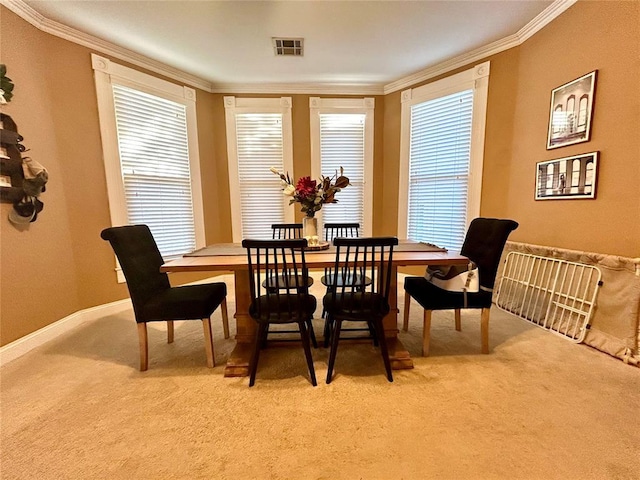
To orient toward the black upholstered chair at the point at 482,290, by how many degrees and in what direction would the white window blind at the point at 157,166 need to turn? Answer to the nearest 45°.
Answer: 0° — it already faces it

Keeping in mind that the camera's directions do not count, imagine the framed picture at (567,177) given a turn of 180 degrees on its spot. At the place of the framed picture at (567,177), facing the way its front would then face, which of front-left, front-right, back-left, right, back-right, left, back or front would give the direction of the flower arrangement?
back

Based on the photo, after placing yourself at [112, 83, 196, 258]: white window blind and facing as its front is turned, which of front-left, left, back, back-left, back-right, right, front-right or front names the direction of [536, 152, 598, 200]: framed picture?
front

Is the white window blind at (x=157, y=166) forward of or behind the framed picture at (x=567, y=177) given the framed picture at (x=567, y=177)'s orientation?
forward

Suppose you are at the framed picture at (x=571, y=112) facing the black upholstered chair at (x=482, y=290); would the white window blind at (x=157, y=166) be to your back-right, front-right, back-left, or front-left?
front-right

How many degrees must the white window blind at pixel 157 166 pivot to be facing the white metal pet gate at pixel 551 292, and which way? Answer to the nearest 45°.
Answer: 0° — it already faces it

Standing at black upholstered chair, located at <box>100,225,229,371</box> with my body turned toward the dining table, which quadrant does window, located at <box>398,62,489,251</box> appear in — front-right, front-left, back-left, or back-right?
front-left

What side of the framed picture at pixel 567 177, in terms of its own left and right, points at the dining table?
front

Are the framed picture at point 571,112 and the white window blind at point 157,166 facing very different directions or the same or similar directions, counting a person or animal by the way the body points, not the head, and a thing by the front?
very different directions

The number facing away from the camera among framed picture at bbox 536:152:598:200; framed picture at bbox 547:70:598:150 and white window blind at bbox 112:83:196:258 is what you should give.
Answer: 0

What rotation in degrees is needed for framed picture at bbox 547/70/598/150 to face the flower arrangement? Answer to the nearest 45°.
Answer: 0° — it already faces it

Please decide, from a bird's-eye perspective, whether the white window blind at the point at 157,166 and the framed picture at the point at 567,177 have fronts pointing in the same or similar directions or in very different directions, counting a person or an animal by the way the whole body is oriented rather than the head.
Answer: very different directions

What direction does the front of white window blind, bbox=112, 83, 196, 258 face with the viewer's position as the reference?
facing the viewer and to the right of the viewer

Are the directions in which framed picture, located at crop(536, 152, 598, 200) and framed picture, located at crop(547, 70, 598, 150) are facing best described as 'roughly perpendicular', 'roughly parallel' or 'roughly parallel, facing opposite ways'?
roughly parallel

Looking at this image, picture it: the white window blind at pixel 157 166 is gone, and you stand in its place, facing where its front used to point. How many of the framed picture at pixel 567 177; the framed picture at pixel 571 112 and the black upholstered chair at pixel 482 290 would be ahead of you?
3

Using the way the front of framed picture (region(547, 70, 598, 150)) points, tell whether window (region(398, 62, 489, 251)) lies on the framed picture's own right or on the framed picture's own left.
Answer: on the framed picture's own right

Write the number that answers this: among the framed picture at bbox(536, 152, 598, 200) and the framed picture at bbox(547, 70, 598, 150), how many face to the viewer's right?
0

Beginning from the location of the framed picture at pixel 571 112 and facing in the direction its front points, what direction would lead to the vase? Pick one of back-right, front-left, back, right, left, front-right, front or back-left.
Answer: front

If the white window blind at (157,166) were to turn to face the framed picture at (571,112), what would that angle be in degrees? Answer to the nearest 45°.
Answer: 0° — it already faces it

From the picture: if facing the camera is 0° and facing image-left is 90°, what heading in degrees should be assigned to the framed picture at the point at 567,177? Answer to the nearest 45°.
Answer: approximately 45°
